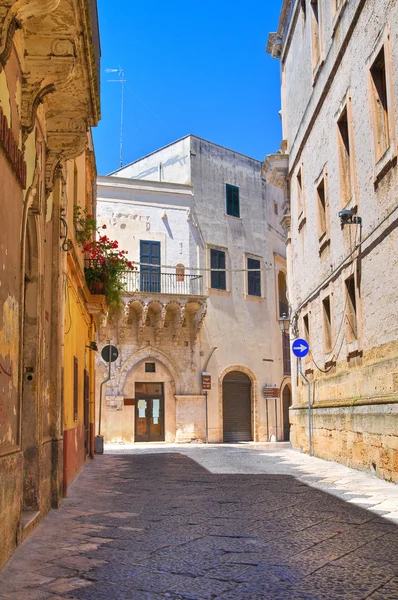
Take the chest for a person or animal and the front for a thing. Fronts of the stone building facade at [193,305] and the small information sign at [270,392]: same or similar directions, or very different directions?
same or similar directions

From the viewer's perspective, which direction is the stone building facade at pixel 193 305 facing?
toward the camera

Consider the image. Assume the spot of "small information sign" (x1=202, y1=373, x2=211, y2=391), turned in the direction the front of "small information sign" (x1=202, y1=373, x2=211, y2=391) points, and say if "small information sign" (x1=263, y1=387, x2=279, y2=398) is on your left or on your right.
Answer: on your left

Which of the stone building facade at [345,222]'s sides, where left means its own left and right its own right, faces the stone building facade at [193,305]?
right

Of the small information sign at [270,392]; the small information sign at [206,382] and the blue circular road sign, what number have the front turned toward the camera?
3

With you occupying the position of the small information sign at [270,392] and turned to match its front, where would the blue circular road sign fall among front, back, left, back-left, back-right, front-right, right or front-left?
front

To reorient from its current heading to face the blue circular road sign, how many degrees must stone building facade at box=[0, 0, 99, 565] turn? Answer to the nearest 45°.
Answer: approximately 45° to its left

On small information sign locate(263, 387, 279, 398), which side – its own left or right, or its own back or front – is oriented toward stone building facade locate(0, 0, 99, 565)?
front

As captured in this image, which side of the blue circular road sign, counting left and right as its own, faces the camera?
front

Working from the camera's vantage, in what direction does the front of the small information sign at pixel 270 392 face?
facing the viewer

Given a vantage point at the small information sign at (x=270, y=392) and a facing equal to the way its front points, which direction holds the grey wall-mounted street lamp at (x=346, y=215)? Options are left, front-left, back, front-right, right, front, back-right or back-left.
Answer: front

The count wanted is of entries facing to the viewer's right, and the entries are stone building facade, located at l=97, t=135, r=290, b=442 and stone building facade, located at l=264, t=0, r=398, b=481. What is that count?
0

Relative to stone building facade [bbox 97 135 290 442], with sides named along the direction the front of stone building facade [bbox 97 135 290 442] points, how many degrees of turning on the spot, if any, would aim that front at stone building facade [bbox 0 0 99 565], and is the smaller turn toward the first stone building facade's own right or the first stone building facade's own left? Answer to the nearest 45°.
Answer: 0° — it already faces it

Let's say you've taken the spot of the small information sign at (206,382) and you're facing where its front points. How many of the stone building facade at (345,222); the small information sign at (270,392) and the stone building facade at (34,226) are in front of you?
2

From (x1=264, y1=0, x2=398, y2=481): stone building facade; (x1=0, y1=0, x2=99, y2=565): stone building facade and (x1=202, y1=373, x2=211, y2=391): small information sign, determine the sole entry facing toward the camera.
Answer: the small information sign

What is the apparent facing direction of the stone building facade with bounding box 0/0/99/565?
to the viewer's right

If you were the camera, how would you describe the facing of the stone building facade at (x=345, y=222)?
facing to the left of the viewer

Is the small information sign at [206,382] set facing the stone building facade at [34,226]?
yes
